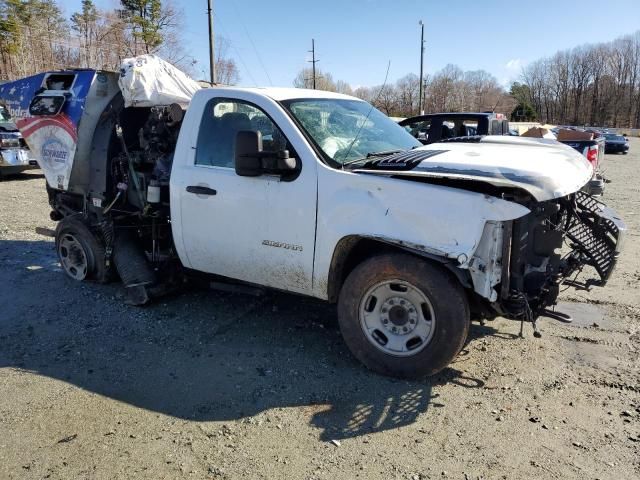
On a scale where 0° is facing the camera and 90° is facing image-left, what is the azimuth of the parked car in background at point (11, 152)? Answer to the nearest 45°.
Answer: approximately 315°

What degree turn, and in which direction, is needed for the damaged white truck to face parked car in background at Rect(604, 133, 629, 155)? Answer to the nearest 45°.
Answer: approximately 90° to its left

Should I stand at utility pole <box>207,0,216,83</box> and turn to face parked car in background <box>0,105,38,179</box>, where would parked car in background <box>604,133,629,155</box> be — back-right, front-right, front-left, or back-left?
back-left

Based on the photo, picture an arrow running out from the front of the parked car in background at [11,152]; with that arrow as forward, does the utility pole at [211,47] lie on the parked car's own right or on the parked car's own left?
on the parked car's own left

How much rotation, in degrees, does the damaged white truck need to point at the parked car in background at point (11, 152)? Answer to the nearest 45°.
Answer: approximately 180°

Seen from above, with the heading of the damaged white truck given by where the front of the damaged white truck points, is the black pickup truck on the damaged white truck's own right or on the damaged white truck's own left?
on the damaged white truck's own left

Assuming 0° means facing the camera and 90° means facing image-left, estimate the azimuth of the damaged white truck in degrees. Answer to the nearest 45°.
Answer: approximately 315°

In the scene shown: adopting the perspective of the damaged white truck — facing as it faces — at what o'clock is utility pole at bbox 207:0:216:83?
The utility pole is roughly at 7 o'clock from the damaged white truck.
